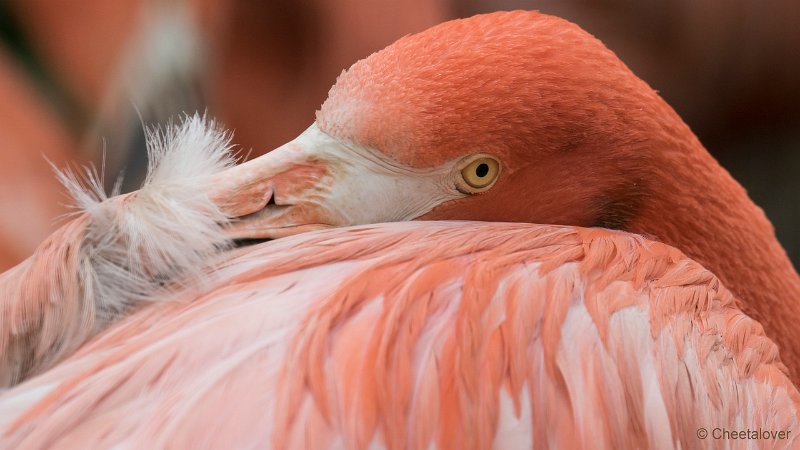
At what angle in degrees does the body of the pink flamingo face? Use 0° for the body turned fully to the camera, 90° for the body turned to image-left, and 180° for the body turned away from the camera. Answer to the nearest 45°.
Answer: approximately 270°
